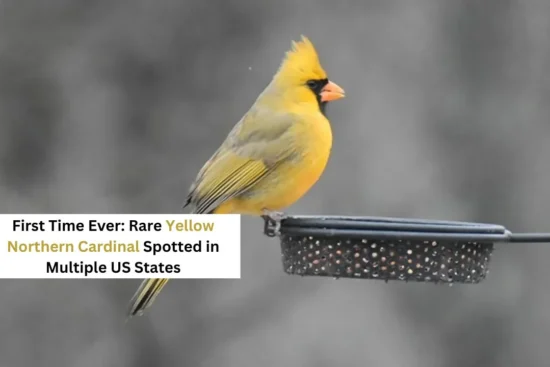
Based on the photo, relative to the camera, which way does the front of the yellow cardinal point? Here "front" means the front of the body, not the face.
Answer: to the viewer's right
